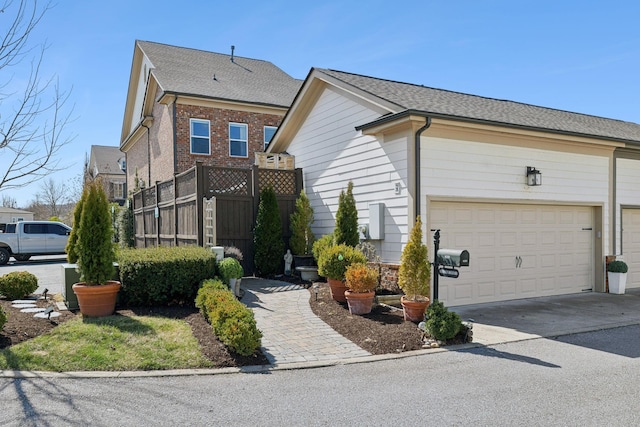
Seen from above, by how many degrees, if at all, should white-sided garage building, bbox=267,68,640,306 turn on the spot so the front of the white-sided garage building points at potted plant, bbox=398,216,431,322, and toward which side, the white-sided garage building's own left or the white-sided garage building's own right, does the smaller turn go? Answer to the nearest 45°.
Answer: approximately 45° to the white-sided garage building's own right

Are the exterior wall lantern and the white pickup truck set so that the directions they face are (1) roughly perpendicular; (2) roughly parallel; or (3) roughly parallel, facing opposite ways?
roughly perpendicular

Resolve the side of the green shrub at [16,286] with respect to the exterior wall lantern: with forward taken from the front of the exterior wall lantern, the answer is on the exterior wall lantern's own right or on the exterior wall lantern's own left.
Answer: on the exterior wall lantern's own right

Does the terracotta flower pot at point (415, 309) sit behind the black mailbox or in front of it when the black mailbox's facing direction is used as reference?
behind

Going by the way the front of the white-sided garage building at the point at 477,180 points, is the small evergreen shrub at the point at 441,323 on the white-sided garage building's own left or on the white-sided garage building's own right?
on the white-sided garage building's own right

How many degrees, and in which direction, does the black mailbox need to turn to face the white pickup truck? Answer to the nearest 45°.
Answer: approximately 180°

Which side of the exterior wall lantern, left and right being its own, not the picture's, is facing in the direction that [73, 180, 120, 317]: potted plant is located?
right

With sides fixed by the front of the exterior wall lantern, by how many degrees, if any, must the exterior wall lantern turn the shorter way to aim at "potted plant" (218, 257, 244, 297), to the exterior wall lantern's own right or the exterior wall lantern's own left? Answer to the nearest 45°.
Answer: approximately 90° to the exterior wall lantern's own right

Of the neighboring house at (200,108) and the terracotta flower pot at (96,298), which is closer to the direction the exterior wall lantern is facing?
the terracotta flower pot

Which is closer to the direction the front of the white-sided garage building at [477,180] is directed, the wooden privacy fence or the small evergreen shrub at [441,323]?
the small evergreen shrub

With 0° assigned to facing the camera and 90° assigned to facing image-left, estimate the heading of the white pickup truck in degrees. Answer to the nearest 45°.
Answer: approximately 270°
